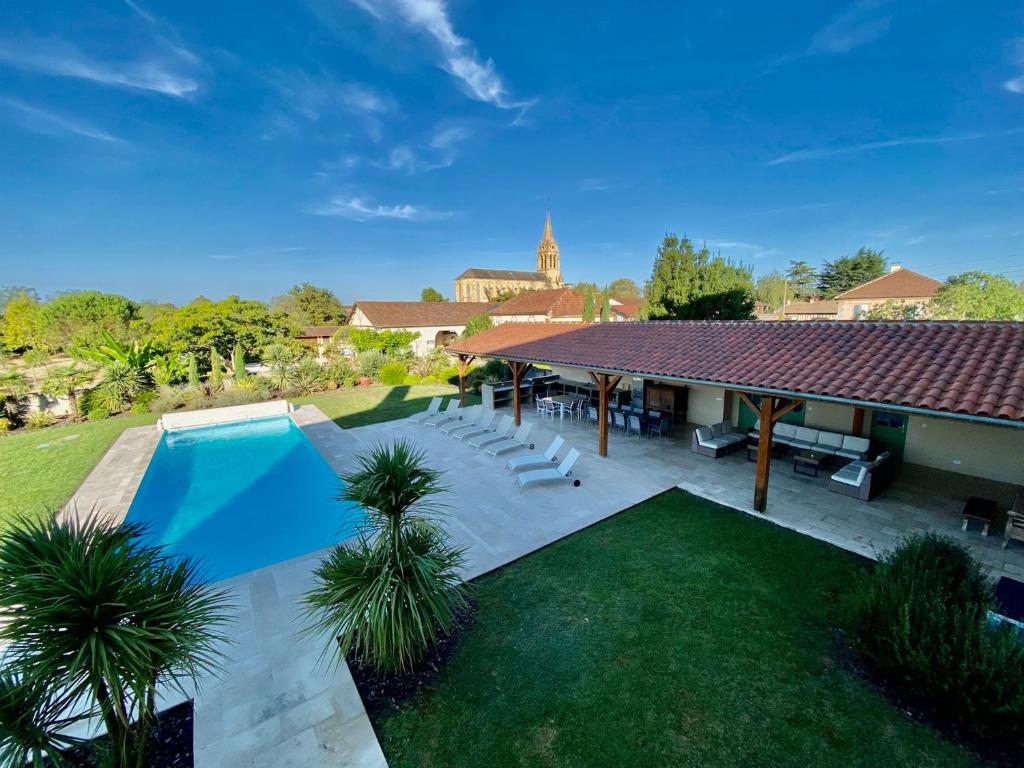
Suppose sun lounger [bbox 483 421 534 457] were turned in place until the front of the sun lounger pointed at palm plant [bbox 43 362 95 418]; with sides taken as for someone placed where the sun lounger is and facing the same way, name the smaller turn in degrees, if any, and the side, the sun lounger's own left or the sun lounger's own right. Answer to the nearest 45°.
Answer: approximately 45° to the sun lounger's own right

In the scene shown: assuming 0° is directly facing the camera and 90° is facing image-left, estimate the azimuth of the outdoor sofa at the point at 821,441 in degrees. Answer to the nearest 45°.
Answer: approximately 45°

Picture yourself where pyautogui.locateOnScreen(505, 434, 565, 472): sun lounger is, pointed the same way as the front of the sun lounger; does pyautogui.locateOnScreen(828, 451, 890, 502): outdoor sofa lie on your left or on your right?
on your left

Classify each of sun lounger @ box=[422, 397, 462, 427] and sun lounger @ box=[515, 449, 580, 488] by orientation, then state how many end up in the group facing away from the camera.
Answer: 0

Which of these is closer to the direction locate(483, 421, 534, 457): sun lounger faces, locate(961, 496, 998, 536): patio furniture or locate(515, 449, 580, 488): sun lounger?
the sun lounger

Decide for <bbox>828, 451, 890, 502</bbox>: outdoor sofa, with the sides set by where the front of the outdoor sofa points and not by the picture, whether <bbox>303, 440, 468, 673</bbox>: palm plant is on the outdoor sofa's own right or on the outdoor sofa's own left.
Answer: on the outdoor sofa's own left

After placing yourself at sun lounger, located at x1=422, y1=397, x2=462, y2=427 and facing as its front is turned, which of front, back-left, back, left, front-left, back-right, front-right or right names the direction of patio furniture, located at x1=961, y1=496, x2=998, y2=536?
left

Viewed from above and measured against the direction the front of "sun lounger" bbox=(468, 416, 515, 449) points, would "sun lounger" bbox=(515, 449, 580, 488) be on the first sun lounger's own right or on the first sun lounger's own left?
on the first sun lounger's own left

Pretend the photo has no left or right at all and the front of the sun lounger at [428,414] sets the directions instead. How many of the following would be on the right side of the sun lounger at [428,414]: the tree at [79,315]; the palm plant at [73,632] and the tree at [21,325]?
2

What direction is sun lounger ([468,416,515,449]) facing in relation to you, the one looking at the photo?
facing the viewer and to the left of the viewer

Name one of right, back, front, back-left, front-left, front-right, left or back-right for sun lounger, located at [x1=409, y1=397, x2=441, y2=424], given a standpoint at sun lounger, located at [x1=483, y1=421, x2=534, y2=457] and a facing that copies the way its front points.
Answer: right

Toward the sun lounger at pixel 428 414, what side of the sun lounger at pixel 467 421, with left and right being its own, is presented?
right

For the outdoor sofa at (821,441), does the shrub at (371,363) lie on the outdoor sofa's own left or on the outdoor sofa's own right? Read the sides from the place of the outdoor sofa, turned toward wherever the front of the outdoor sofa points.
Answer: on the outdoor sofa's own right

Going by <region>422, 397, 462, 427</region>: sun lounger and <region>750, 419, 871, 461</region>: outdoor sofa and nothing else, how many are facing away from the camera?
0
